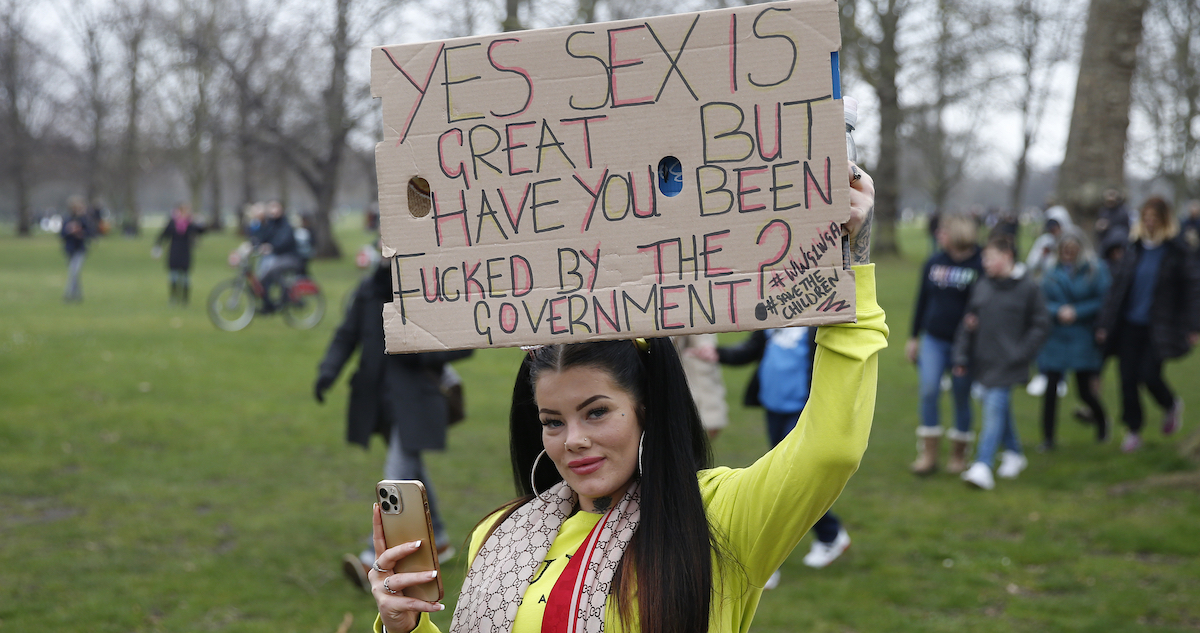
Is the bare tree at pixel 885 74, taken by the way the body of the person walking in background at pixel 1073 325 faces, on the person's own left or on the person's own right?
on the person's own right

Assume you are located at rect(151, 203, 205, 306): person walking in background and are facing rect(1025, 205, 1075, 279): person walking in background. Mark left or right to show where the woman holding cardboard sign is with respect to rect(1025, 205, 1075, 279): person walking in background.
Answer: right

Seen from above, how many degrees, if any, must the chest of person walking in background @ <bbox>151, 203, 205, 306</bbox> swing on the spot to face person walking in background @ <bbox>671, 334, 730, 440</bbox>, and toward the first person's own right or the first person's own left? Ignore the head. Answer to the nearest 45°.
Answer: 0° — they already face them

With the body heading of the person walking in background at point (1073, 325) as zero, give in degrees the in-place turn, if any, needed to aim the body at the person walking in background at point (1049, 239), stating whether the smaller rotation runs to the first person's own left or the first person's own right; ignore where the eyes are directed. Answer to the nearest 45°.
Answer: approximately 135° to the first person's own right

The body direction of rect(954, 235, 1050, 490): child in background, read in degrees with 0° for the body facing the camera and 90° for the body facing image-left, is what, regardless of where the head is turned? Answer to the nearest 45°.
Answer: approximately 45°

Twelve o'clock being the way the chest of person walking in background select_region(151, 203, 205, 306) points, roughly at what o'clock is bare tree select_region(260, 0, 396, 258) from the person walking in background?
The bare tree is roughly at 7 o'clock from the person walking in background.

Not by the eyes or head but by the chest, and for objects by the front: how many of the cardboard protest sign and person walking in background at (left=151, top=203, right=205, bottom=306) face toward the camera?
2

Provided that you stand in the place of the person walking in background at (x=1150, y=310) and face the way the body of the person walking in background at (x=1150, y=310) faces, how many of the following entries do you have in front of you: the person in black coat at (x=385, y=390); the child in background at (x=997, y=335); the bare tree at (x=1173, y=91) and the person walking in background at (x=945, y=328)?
3
